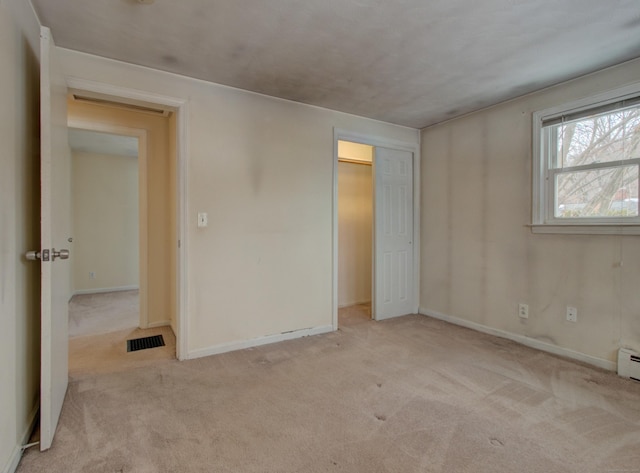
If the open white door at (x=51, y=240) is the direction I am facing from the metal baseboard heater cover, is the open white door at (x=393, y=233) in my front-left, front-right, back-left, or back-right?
front-right

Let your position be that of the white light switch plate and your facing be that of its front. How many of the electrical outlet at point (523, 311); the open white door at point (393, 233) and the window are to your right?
0

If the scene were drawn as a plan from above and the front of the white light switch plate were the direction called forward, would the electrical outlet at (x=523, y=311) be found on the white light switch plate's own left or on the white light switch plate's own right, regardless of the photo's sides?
on the white light switch plate's own left

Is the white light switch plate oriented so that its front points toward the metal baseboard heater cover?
no

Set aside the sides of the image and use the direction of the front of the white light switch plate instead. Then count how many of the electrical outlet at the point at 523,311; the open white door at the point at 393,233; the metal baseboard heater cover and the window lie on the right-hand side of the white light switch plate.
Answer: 0

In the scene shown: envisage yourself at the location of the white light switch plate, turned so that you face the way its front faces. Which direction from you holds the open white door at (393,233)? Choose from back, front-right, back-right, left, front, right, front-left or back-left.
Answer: left

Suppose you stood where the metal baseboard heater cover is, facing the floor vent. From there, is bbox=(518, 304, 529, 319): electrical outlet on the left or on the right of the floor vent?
right

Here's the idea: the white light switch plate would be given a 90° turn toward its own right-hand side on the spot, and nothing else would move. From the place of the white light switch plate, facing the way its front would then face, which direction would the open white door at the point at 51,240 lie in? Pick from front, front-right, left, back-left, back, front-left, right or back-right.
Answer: front-left

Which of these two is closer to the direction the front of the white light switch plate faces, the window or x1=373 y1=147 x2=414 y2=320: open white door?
the window

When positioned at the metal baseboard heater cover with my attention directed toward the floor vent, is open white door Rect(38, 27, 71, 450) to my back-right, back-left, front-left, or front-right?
front-left

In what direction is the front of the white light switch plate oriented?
toward the camera

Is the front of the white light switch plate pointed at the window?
no
